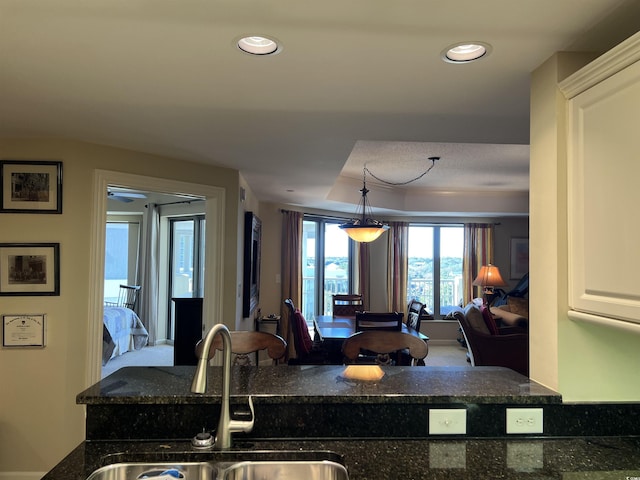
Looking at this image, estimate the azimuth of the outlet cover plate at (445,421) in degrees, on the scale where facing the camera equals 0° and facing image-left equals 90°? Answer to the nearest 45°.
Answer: approximately 0°

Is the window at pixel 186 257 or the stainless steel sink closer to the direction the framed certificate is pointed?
the stainless steel sink

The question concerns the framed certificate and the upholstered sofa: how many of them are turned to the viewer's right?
1

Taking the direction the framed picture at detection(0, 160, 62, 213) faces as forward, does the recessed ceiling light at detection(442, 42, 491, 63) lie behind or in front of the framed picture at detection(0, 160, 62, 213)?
in front
